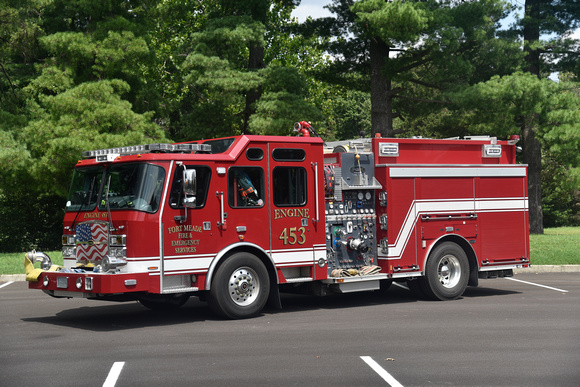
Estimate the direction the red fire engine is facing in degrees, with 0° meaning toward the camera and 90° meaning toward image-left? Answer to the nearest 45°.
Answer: approximately 45°

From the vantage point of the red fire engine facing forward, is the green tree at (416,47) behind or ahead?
behind
